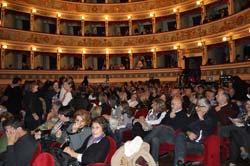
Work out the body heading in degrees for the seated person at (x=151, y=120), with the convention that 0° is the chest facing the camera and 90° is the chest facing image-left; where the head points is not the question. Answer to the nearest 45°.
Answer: approximately 45°

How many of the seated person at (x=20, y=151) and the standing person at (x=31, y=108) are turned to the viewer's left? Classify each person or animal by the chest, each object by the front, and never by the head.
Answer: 1
